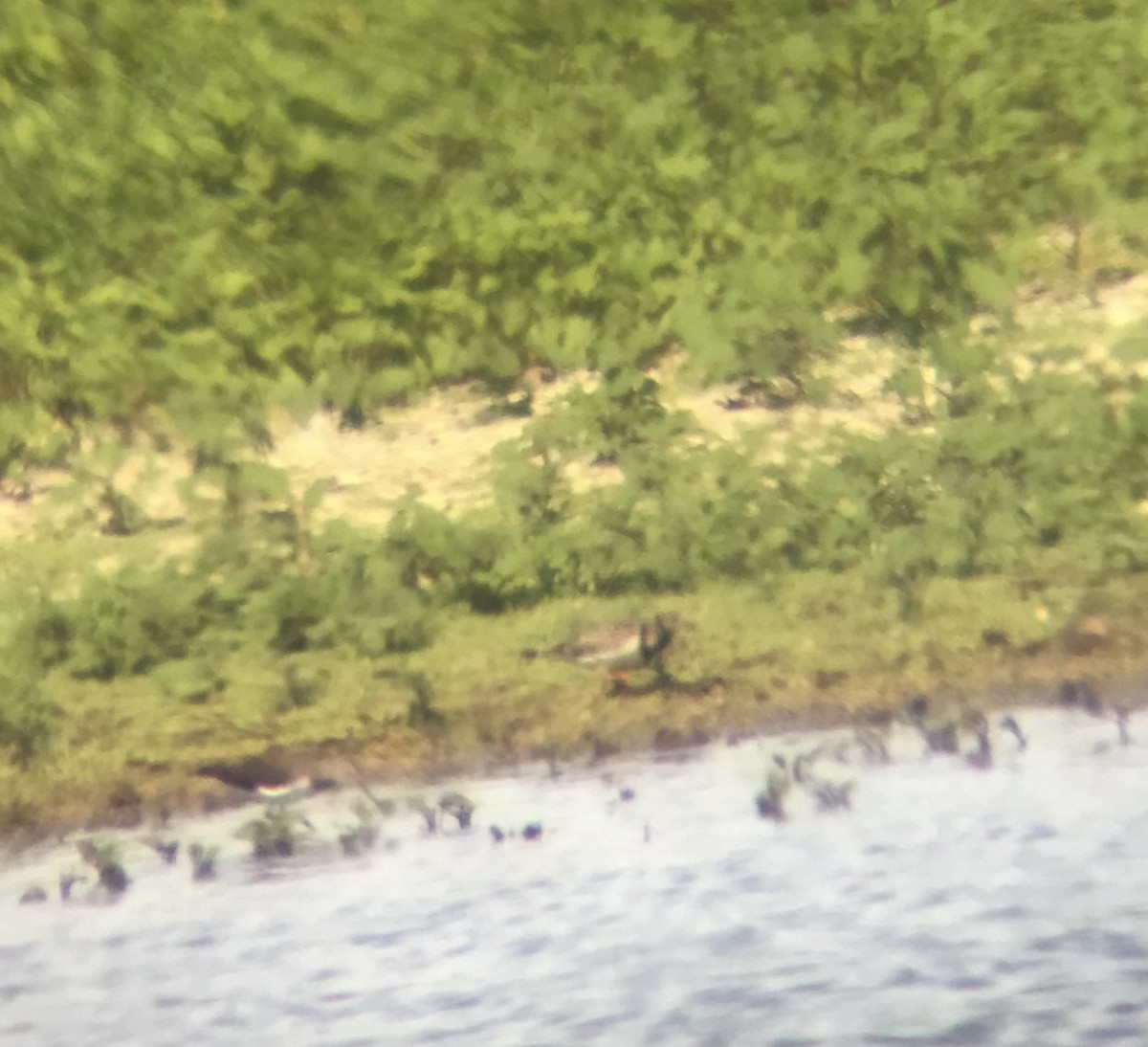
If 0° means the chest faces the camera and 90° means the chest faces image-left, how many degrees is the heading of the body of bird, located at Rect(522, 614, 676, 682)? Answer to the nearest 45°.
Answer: approximately 270°

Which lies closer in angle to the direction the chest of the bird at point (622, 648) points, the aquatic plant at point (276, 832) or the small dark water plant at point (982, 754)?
the small dark water plant

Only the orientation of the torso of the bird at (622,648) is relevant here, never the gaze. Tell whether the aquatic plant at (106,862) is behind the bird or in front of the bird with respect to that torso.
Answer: behind
